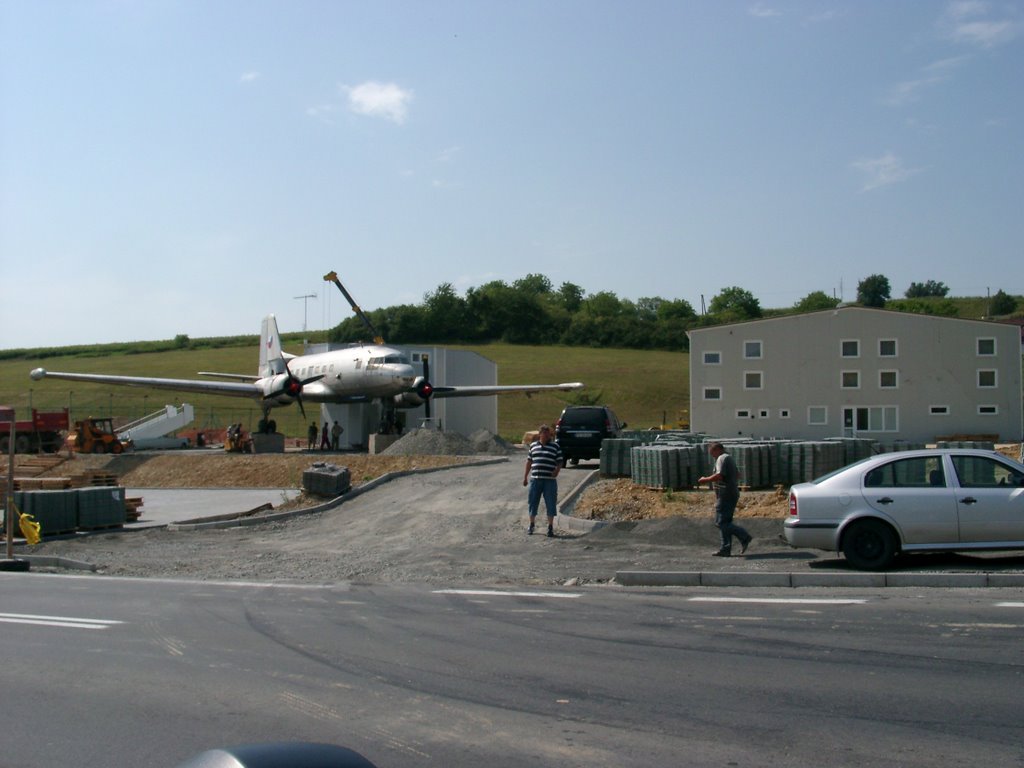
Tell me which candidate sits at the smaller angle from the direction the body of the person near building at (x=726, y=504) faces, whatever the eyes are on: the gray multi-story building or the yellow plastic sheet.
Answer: the yellow plastic sheet

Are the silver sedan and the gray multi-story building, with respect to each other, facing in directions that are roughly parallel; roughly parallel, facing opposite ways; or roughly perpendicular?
roughly perpendicular

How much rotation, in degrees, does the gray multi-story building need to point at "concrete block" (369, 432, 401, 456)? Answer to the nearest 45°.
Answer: approximately 90° to its right

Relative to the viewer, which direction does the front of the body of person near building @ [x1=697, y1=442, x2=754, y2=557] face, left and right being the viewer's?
facing to the left of the viewer

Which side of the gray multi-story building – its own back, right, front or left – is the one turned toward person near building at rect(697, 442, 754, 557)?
front

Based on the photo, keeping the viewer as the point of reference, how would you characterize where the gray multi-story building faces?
facing the viewer

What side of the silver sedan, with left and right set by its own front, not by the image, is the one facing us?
right

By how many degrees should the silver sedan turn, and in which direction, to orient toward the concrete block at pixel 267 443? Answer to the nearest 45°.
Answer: approximately 135° to its left

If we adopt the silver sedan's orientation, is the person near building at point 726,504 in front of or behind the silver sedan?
behind

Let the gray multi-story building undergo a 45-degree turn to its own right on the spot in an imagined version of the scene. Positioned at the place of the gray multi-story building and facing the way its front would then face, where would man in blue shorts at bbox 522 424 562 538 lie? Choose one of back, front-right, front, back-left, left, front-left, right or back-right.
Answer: front-left

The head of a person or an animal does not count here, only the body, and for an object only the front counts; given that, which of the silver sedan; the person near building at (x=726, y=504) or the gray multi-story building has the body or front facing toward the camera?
the gray multi-story building
